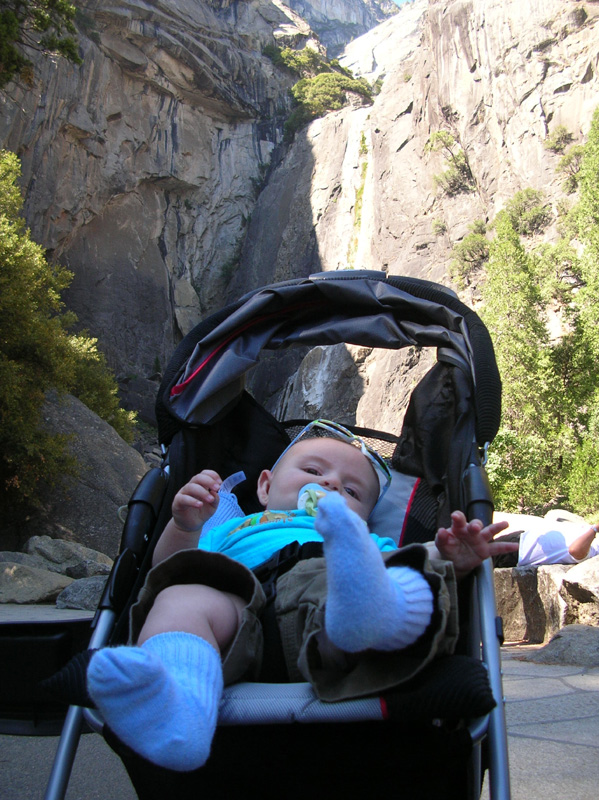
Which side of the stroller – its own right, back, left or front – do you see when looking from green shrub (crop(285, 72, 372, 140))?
back

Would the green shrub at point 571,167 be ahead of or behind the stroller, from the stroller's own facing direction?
behind

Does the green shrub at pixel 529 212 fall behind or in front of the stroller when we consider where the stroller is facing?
behind

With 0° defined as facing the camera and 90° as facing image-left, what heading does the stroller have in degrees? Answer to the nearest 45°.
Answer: approximately 0°

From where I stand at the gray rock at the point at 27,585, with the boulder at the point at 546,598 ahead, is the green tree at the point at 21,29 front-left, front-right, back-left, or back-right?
back-left
